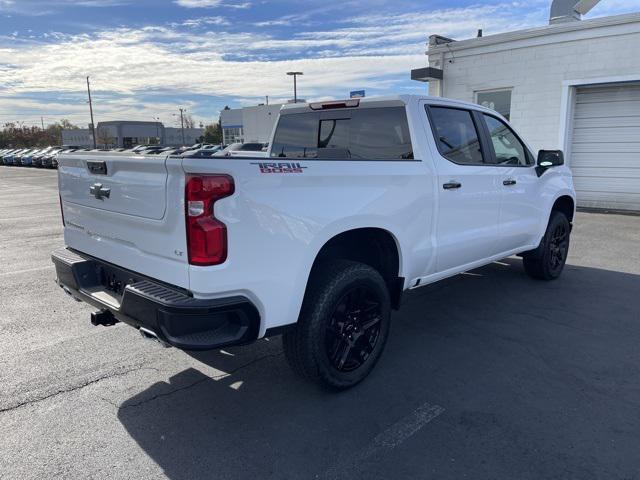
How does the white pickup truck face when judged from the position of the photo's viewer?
facing away from the viewer and to the right of the viewer
